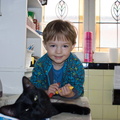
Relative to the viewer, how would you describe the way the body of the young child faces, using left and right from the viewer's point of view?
facing the viewer

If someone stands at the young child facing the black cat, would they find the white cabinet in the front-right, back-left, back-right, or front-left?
back-right

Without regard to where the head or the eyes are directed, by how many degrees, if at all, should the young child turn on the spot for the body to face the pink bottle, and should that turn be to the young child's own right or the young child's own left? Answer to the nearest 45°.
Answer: approximately 180°
